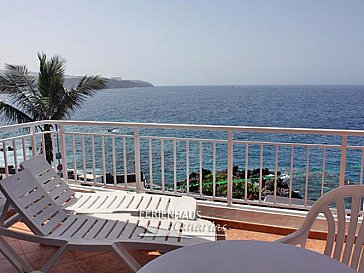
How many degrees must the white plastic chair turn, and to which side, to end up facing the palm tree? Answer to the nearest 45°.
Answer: approximately 90° to its right

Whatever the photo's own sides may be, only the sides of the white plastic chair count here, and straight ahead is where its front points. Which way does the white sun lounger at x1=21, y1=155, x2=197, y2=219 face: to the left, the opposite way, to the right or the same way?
the opposite way

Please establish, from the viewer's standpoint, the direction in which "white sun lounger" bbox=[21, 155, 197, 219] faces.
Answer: facing to the right of the viewer

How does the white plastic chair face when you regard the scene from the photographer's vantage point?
facing the viewer and to the left of the viewer

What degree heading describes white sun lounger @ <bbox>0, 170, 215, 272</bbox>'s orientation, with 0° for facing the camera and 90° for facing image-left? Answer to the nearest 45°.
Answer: approximately 270°

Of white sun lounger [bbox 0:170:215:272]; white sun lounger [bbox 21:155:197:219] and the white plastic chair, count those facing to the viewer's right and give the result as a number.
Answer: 2

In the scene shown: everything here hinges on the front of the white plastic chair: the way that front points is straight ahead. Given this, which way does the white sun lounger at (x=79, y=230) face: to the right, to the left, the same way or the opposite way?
the opposite way

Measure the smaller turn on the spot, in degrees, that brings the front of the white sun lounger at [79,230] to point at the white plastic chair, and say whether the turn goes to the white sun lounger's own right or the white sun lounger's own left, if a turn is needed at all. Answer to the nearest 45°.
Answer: approximately 45° to the white sun lounger's own right

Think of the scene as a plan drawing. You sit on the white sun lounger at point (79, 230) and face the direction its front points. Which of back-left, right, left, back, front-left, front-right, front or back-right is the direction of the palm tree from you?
left

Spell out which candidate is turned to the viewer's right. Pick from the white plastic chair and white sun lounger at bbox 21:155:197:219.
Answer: the white sun lounger

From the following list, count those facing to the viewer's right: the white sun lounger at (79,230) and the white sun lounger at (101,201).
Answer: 2

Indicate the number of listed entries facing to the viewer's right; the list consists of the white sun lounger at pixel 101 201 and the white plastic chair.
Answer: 1

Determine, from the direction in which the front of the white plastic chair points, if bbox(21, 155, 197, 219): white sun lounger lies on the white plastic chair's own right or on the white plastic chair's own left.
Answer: on the white plastic chair's own right

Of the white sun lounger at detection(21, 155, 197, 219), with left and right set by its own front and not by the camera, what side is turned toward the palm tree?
left

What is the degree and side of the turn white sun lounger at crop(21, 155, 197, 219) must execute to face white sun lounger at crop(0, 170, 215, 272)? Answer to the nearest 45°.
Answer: approximately 90° to its right
